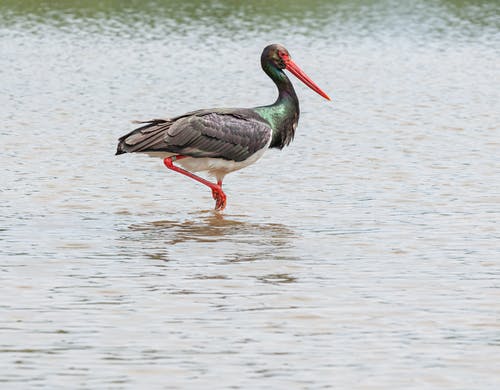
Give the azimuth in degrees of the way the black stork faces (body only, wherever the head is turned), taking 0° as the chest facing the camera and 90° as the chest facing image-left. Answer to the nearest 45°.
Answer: approximately 270°
